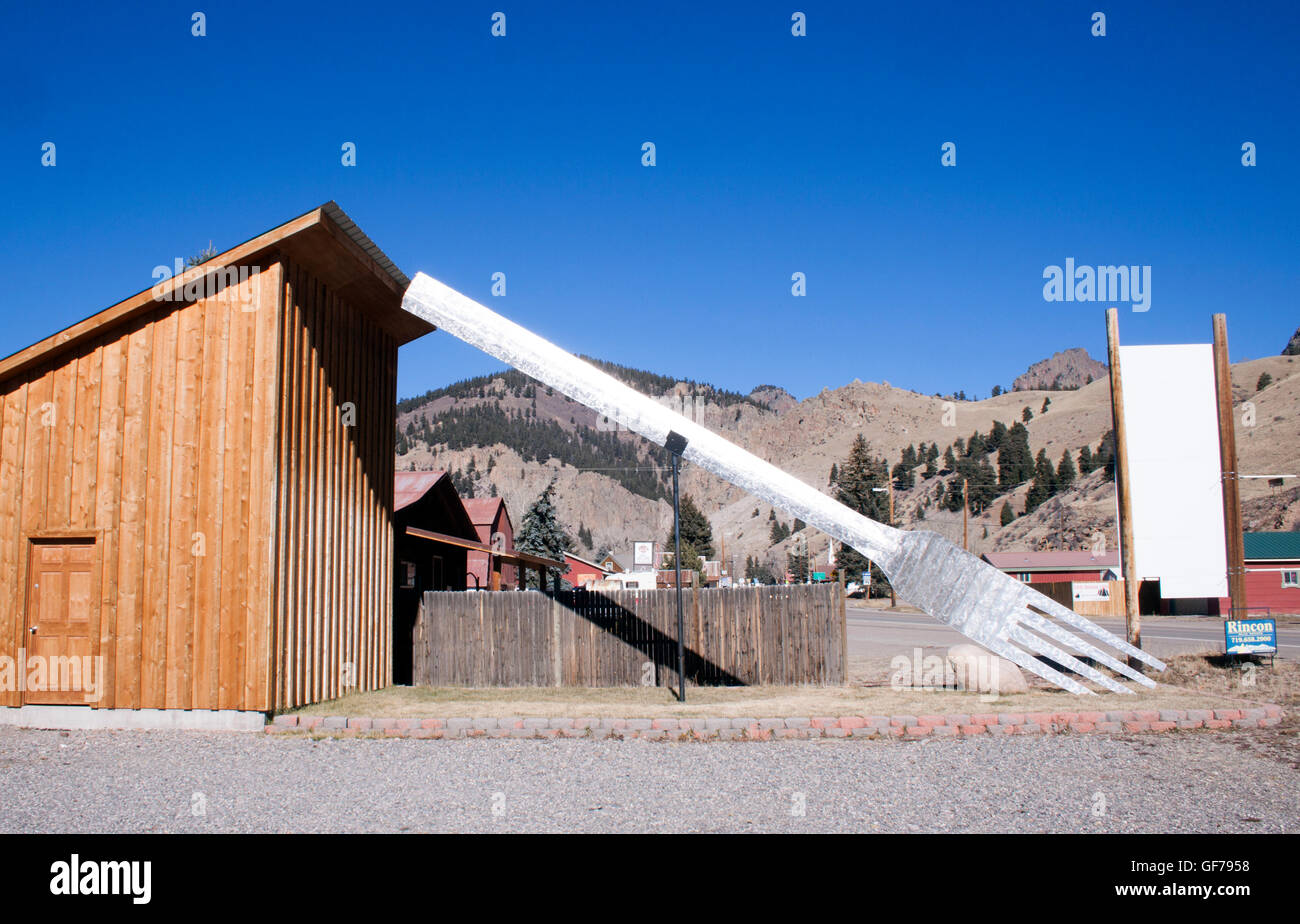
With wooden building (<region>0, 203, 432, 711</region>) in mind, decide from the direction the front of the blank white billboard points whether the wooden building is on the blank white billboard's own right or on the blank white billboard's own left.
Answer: on the blank white billboard's own right

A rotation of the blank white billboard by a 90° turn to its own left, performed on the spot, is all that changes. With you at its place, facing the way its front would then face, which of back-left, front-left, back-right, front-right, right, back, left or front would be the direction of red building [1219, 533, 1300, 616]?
left

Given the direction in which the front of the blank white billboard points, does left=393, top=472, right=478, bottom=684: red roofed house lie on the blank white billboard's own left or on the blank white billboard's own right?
on the blank white billboard's own right

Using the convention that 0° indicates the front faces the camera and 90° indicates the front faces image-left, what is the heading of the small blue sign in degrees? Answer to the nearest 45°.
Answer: approximately 0°

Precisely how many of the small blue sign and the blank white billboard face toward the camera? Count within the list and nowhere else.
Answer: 2

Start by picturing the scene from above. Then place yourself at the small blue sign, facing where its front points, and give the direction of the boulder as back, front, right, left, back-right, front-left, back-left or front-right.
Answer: front-right

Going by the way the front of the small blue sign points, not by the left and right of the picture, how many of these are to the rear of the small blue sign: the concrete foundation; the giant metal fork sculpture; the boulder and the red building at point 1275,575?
1

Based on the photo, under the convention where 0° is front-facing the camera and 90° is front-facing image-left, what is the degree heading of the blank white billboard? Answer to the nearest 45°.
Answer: approximately 0°

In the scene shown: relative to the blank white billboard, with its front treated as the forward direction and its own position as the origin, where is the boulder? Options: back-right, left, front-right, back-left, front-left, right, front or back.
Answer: front-right
